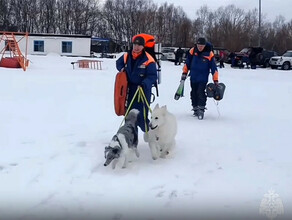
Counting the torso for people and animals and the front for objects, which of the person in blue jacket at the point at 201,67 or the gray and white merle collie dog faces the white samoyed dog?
the person in blue jacket

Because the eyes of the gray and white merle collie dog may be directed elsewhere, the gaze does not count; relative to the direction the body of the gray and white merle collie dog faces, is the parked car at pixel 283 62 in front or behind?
behind

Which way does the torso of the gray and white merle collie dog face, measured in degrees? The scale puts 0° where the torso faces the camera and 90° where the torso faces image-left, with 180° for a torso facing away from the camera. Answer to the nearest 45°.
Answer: approximately 45°

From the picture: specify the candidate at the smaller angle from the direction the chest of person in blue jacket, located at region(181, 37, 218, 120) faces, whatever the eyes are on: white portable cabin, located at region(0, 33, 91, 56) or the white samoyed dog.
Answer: the white samoyed dog

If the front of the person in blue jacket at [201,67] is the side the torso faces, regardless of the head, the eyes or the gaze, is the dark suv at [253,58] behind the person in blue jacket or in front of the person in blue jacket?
behind

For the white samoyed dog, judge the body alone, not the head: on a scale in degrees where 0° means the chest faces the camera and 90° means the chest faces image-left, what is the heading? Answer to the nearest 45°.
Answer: approximately 45°
